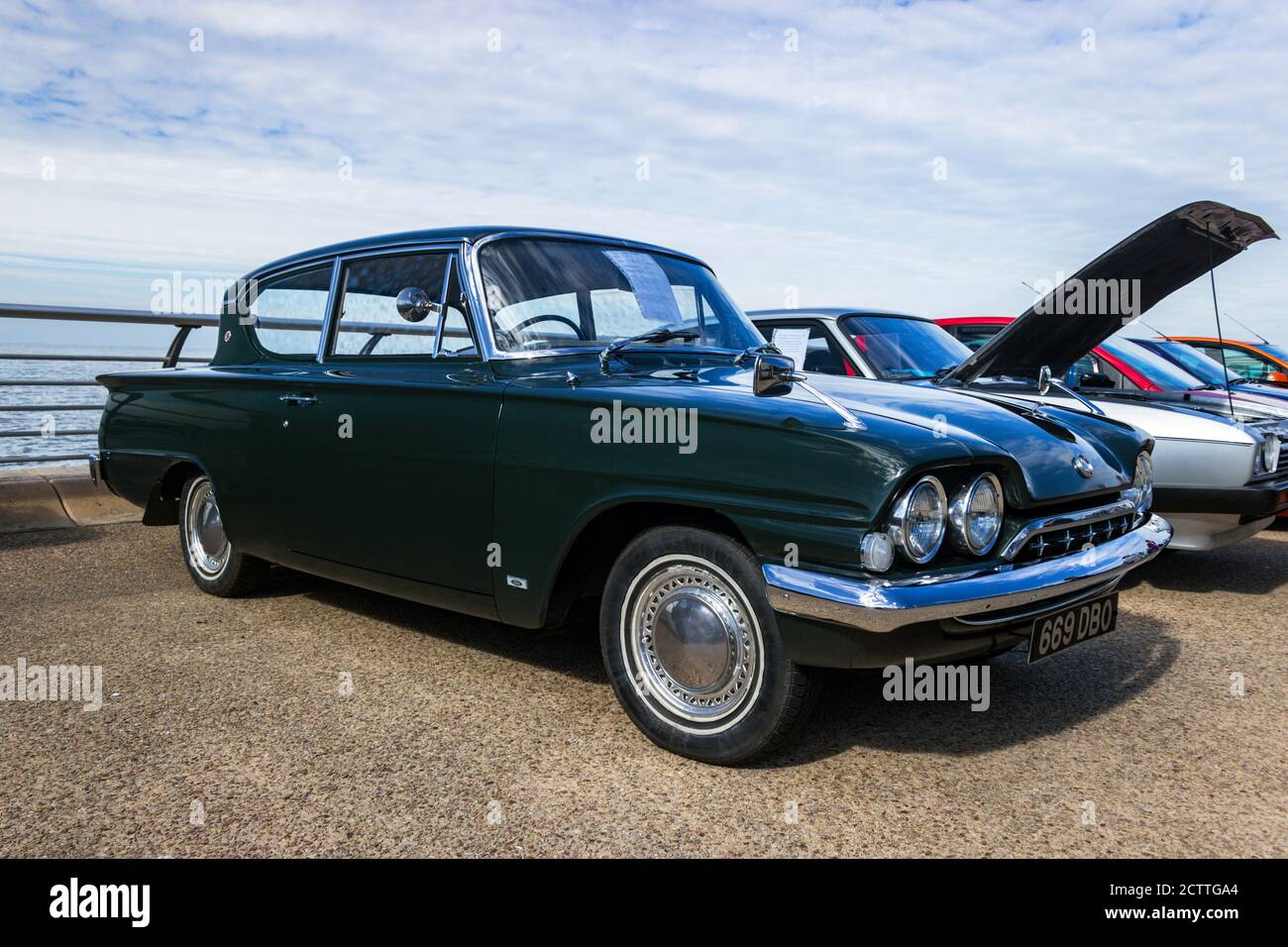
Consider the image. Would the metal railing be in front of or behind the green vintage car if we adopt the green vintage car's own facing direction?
behind

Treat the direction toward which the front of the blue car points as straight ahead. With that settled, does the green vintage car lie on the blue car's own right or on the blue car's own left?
on the blue car's own right

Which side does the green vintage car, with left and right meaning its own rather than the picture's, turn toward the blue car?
left

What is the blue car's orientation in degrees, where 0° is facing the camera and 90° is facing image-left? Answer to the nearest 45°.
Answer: approximately 315°

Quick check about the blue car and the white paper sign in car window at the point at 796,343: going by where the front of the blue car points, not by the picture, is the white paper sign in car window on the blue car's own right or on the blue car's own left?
on the blue car's own right

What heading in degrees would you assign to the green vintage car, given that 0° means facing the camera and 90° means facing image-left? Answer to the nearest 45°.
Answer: approximately 315°
